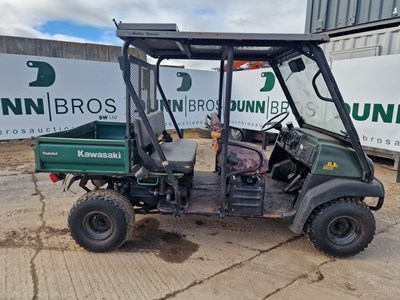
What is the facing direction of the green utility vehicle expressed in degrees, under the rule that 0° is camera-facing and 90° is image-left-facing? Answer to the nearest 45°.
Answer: approximately 270°

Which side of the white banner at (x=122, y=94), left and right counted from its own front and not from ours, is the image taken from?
front

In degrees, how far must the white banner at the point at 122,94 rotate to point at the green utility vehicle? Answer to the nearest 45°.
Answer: approximately 45° to its left

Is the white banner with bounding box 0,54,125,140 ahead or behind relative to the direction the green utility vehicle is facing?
behind

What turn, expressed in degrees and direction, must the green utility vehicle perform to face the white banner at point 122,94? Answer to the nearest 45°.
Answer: approximately 135° to its left

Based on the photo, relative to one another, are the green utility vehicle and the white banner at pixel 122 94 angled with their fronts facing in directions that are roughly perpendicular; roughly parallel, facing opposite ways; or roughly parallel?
roughly perpendicular

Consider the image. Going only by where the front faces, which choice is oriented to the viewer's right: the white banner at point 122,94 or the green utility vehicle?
the green utility vehicle

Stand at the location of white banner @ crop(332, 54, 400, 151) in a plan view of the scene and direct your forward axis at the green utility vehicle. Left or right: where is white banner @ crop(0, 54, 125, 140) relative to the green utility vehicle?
right

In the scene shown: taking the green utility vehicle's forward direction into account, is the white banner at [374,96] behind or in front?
in front

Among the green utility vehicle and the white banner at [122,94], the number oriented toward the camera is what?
1
